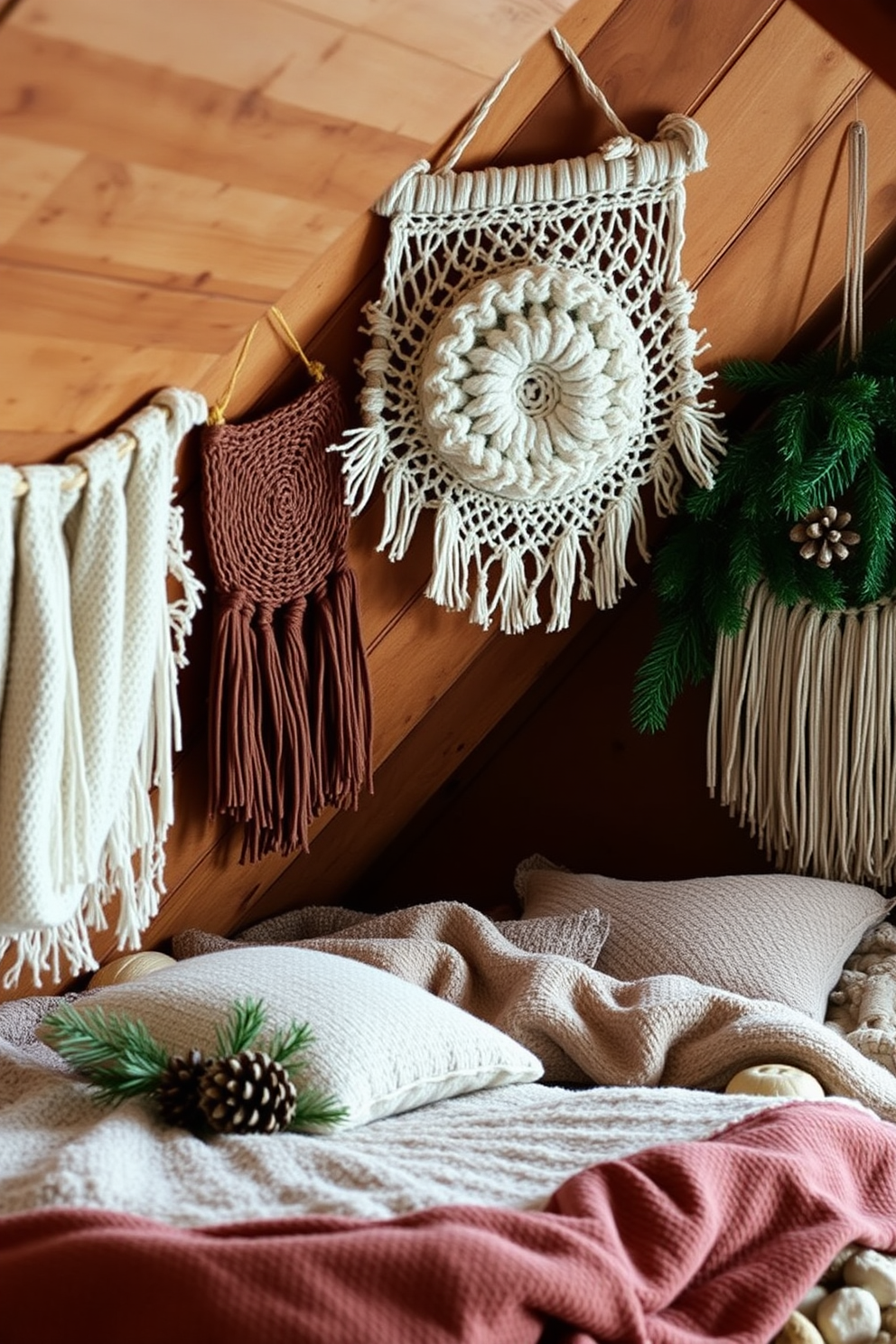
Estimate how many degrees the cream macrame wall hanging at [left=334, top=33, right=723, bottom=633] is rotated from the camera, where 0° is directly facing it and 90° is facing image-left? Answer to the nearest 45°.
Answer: approximately 0°
